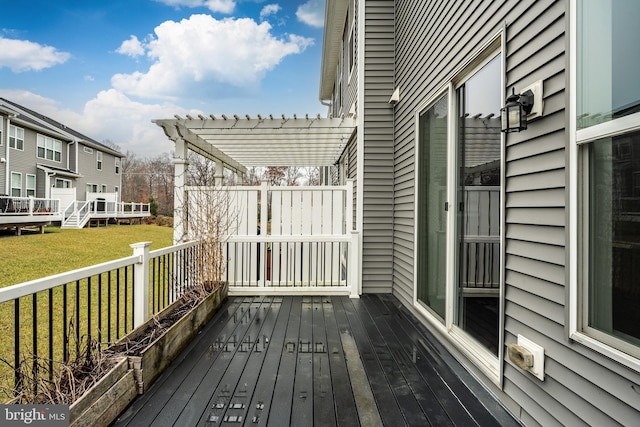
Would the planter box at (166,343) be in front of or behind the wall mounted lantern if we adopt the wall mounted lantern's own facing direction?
in front

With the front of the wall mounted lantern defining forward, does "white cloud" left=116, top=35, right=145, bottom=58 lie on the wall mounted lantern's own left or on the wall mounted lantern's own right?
on the wall mounted lantern's own right

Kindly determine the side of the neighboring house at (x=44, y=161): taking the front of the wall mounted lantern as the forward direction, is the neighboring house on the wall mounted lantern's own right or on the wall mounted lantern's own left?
on the wall mounted lantern's own right

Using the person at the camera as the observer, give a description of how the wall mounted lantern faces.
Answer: facing the viewer and to the left of the viewer

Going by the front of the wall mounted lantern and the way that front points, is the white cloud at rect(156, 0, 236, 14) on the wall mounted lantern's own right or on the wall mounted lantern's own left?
on the wall mounted lantern's own right

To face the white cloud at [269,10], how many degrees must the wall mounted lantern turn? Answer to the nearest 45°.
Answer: approximately 90° to its right

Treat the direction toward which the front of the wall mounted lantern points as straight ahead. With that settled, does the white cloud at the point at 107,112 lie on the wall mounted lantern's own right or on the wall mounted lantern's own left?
on the wall mounted lantern's own right

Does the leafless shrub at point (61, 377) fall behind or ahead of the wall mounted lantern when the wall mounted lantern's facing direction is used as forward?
ahead

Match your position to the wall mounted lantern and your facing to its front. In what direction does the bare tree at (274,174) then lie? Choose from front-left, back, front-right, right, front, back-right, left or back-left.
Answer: right
